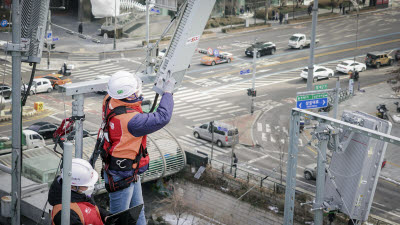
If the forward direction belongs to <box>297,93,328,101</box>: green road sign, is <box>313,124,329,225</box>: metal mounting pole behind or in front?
in front

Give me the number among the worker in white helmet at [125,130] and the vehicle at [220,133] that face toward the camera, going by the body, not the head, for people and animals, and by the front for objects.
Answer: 0

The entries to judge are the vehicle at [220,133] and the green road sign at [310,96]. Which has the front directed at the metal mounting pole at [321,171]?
the green road sign

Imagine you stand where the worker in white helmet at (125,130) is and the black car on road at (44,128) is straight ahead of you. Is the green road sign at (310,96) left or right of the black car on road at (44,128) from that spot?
right

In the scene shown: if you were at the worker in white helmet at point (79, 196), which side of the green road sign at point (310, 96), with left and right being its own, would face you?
front

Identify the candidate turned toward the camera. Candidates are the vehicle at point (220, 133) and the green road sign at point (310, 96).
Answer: the green road sign

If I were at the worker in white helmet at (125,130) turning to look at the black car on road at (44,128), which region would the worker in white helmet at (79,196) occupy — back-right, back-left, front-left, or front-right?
back-left

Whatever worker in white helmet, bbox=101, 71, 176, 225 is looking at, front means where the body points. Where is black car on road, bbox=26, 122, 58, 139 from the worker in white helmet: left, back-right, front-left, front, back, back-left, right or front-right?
front-left

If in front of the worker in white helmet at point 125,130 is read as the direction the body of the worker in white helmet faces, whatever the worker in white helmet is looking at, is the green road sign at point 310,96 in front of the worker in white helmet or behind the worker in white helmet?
in front

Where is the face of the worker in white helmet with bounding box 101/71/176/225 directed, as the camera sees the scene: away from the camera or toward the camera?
away from the camera

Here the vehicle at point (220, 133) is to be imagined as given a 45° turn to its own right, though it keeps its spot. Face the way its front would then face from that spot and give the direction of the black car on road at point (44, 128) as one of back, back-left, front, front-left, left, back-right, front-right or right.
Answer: left

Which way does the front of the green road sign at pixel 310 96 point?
toward the camera

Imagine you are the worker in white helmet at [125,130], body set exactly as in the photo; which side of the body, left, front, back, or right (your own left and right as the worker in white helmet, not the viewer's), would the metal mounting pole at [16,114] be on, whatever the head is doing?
left

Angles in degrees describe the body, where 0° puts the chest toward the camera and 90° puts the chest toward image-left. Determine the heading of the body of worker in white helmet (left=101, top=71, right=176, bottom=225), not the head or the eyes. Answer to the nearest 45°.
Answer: approximately 225°

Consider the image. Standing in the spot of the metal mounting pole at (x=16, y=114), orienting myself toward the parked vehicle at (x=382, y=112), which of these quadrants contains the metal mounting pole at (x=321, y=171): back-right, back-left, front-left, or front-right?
front-right
